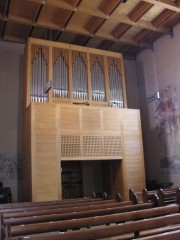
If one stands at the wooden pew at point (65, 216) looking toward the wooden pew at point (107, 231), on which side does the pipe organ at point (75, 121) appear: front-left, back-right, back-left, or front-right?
back-left

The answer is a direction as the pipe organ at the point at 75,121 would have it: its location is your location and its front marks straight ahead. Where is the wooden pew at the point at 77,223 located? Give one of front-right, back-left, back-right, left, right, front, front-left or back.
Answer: front-right

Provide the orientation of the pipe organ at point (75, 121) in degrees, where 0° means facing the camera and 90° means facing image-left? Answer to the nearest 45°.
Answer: approximately 315°

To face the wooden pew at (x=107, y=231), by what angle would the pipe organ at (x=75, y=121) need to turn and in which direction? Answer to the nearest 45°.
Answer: approximately 45° to its right
